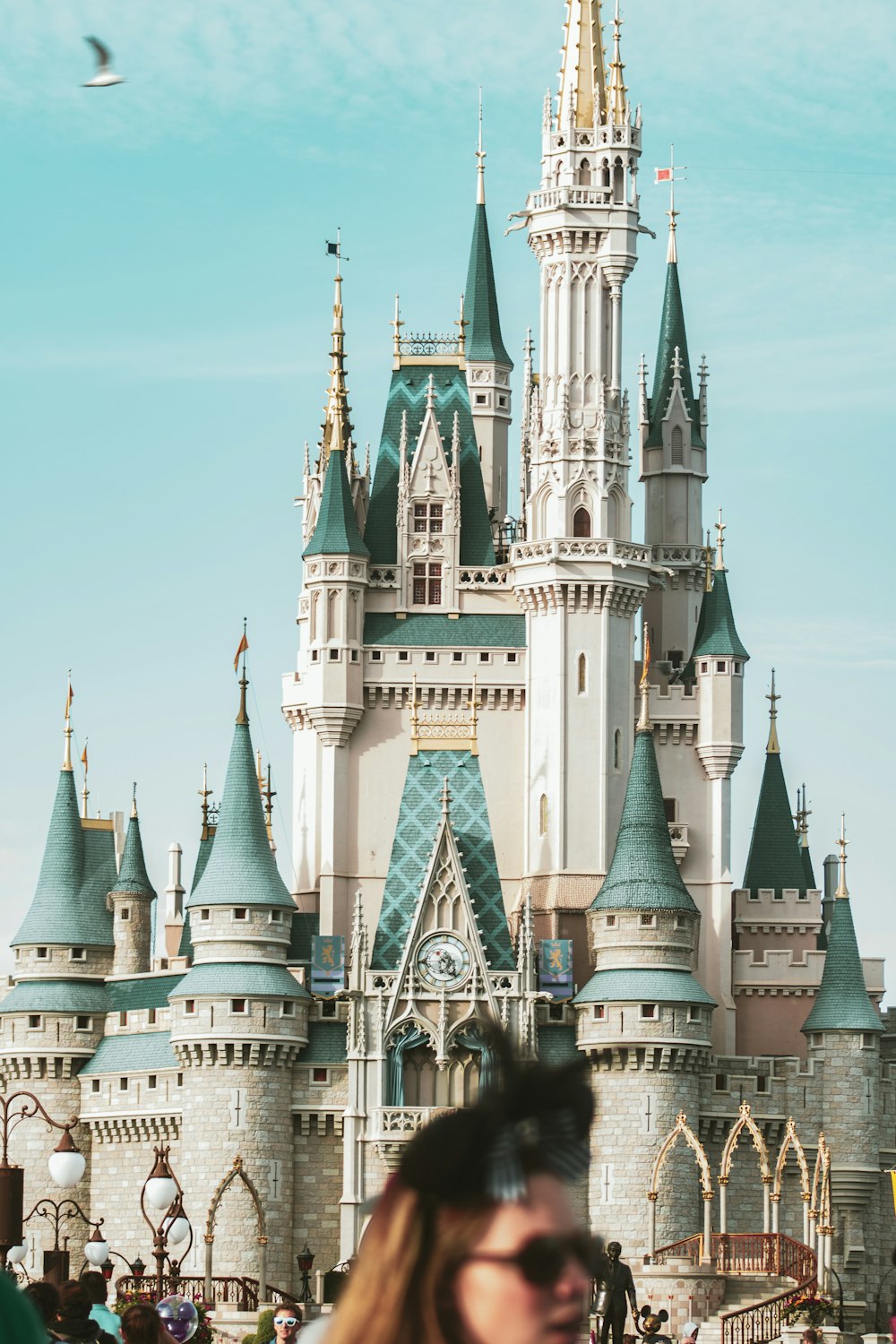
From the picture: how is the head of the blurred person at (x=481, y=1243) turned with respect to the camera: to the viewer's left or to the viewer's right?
to the viewer's right

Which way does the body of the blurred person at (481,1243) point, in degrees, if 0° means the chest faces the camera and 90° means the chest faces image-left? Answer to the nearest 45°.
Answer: approximately 315°

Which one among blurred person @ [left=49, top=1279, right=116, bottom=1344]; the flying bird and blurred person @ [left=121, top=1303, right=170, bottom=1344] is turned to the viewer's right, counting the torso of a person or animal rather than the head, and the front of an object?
the flying bird

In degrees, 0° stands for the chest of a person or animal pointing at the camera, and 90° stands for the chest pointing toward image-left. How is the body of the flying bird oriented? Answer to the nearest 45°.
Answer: approximately 270°

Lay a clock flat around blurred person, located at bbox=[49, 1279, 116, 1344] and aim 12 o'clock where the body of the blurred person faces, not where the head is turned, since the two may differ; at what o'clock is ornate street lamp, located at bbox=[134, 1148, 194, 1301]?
The ornate street lamp is roughly at 12 o'clock from the blurred person.

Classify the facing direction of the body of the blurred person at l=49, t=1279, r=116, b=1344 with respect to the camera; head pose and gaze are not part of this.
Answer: away from the camera

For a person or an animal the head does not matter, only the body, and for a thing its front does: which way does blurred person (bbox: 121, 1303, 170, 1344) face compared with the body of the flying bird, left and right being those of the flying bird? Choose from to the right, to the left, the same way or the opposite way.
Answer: to the left

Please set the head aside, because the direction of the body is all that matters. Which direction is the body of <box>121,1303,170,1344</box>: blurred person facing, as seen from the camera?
away from the camera

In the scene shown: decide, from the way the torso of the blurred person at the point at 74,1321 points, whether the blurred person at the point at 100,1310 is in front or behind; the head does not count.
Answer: in front

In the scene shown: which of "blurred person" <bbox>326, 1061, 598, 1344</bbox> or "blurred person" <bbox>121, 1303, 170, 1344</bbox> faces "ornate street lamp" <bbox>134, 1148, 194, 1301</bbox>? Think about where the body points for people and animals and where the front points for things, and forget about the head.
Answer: "blurred person" <bbox>121, 1303, 170, 1344</bbox>
